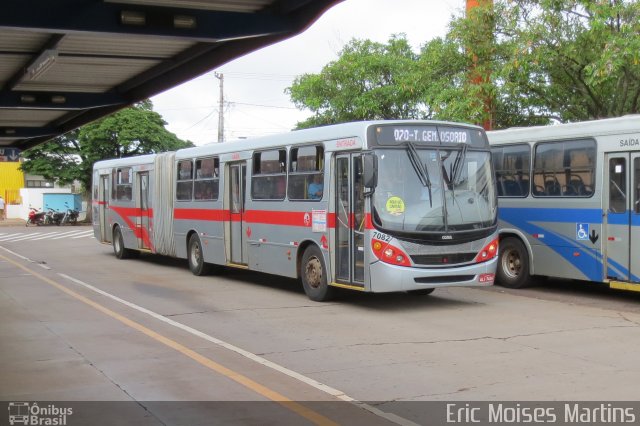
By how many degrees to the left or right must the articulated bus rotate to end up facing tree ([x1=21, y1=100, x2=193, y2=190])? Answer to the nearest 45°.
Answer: approximately 135° to its left

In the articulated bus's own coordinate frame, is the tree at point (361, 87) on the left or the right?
on its left

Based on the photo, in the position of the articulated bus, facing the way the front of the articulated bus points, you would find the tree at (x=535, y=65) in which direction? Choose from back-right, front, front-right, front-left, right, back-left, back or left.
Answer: left

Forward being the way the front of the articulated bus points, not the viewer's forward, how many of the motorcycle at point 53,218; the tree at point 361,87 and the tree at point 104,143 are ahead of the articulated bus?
0

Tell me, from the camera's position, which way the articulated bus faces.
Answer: facing the viewer and to the right of the viewer

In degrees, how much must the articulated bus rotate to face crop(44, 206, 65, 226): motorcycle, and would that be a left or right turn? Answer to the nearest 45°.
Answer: approximately 180°

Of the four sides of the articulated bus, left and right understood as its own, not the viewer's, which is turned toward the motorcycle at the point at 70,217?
back

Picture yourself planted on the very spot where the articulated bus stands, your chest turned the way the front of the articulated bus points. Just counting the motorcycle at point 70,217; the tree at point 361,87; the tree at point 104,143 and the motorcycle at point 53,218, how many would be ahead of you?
0

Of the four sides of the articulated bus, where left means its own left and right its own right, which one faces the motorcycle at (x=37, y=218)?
back

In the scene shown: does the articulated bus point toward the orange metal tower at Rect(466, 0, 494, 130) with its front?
no
